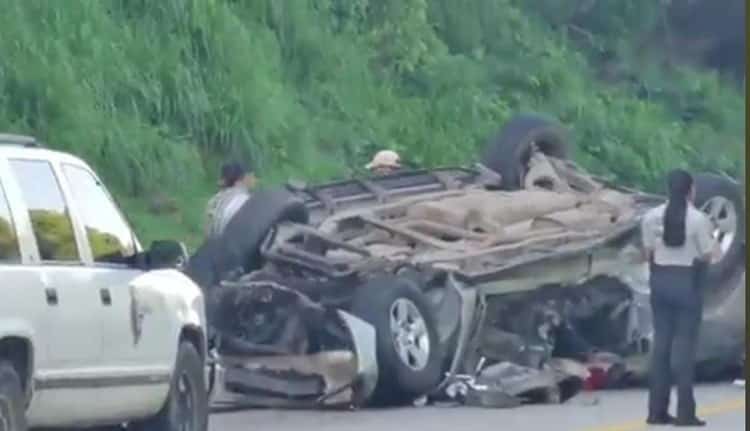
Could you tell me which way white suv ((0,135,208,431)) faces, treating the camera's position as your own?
facing away from the viewer and to the right of the viewer

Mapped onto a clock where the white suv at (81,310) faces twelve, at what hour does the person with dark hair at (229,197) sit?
The person with dark hair is roughly at 11 o'clock from the white suv.

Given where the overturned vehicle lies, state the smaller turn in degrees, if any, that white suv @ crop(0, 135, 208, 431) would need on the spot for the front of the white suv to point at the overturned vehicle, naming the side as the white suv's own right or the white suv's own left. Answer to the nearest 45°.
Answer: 0° — it already faces it
